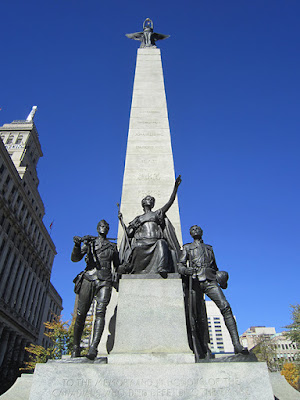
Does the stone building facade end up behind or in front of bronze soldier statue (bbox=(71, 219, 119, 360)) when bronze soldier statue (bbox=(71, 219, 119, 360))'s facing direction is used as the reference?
behind

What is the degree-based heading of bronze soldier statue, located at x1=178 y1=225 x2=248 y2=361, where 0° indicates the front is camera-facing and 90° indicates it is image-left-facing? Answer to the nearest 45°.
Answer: approximately 0°

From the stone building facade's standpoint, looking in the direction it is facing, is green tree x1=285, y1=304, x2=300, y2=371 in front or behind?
in front

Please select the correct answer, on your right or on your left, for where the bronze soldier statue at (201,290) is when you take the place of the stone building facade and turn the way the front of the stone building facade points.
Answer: on your right

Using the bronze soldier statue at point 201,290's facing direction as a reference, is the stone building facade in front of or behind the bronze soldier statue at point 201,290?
behind

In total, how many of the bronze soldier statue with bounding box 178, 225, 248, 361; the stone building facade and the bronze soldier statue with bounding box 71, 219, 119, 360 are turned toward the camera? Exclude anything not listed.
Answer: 2

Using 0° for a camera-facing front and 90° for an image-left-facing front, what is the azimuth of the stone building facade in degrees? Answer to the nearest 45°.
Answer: approximately 270°

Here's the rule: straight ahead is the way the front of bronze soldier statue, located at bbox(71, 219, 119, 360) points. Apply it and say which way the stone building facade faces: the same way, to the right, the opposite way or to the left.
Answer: to the left

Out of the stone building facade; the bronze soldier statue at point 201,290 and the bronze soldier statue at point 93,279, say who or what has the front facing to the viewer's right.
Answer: the stone building facade

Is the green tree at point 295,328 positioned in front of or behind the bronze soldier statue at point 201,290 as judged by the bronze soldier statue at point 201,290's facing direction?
behind
